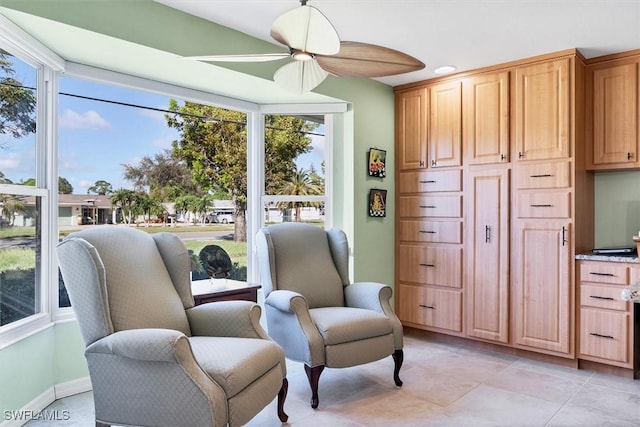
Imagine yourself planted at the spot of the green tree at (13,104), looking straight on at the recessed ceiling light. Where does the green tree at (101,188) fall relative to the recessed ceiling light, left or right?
left

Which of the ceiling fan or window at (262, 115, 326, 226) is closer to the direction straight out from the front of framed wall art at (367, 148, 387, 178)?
the ceiling fan

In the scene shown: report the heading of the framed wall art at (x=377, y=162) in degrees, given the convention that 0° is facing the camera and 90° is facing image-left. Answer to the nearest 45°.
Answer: approximately 315°

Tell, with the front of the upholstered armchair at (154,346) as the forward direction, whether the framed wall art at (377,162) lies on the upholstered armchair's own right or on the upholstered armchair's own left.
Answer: on the upholstered armchair's own left

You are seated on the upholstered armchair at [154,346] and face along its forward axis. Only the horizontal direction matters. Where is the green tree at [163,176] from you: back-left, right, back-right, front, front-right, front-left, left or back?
back-left

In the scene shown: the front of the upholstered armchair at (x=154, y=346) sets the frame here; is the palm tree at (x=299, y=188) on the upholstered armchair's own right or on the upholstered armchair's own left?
on the upholstered armchair's own left

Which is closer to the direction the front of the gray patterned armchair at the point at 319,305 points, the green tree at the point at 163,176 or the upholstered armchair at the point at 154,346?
the upholstered armchair

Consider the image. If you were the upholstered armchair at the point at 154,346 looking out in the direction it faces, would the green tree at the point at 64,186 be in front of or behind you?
behind
